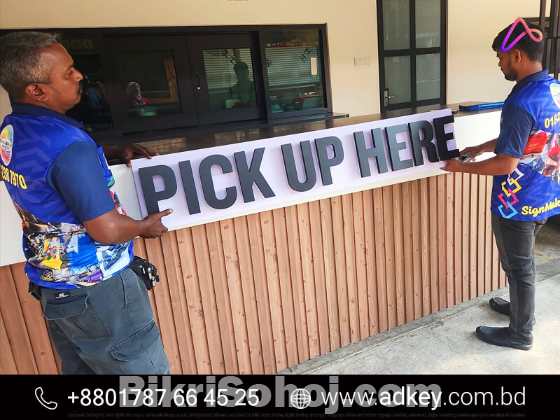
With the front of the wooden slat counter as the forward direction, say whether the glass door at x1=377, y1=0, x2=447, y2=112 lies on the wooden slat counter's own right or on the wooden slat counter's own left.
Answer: on the wooden slat counter's own left

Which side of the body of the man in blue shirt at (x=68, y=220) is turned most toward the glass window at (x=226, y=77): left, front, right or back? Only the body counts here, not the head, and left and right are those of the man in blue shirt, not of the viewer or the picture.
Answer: front

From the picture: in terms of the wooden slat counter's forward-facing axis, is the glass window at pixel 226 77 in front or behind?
behind

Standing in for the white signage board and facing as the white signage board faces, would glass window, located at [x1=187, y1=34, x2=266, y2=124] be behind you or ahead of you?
behind

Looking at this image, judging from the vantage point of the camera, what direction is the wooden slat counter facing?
facing the viewer and to the right of the viewer

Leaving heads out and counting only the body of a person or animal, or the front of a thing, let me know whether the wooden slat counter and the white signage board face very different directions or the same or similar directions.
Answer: same or similar directions

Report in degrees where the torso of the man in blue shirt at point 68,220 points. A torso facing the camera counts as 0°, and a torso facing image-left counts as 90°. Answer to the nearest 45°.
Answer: approximately 225°

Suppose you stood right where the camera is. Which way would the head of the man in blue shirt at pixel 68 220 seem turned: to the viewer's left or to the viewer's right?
to the viewer's right

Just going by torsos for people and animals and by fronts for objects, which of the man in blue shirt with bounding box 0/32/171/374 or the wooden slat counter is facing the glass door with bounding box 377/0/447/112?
the man in blue shirt

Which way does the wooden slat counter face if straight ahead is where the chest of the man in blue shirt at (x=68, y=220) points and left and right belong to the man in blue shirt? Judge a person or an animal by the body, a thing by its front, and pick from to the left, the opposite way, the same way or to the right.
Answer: to the right
